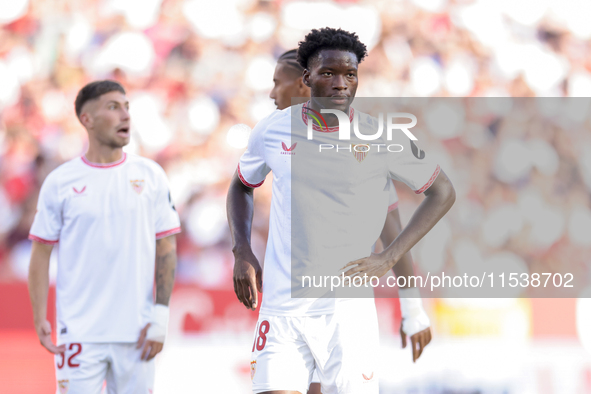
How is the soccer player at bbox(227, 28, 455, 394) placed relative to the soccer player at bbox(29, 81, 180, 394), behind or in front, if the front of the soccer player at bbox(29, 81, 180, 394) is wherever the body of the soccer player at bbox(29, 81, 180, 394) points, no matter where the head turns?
in front

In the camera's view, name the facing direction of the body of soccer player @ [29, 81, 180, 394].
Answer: toward the camera

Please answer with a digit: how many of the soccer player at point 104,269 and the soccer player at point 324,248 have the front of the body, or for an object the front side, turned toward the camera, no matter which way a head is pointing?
2

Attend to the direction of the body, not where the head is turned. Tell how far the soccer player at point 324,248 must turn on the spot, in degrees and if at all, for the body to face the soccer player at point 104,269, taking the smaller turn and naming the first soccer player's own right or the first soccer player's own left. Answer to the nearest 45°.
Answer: approximately 135° to the first soccer player's own right
